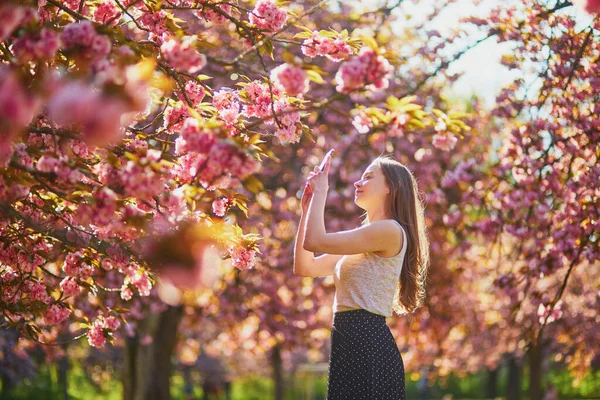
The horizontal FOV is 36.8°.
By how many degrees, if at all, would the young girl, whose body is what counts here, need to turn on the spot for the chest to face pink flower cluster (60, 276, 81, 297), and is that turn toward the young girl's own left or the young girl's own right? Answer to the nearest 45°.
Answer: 0° — they already face it

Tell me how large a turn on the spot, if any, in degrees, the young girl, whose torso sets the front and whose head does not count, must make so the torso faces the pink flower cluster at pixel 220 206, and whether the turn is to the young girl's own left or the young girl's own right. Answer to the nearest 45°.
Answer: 0° — they already face it

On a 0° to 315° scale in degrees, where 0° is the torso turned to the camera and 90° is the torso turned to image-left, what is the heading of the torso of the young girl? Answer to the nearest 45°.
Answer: approximately 90°

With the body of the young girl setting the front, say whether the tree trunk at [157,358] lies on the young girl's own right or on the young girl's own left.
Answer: on the young girl's own right

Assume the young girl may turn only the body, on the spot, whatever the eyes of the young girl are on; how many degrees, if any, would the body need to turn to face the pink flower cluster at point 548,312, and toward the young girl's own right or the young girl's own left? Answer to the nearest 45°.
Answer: approximately 135° to the young girl's own right

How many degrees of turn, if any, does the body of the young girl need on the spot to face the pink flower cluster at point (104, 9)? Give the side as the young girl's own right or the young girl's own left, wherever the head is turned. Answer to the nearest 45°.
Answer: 0° — they already face it

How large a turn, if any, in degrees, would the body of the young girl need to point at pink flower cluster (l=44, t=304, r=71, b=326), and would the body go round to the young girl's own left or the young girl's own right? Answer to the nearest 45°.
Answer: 0° — they already face it

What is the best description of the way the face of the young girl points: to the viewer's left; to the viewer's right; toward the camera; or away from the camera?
to the viewer's left

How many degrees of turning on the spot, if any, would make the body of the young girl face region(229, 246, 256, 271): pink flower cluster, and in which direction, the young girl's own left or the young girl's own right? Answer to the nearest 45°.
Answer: approximately 45° to the young girl's own right
